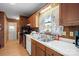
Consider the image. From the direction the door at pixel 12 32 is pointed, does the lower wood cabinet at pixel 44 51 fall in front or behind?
in front

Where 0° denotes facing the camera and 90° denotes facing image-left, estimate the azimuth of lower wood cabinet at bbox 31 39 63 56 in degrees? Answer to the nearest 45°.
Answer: approximately 45°

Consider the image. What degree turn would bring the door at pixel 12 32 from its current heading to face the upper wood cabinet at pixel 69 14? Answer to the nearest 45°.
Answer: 0° — it already faces it

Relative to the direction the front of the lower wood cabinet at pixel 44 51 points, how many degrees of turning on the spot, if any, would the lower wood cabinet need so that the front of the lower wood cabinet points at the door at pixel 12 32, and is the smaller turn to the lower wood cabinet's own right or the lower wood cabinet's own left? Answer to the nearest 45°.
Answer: approximately 90° to the lower wood cabinet's own right

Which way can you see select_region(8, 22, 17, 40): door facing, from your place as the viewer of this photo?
facing the viewer

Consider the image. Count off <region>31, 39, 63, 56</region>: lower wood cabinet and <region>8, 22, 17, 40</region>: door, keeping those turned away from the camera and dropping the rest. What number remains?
0
